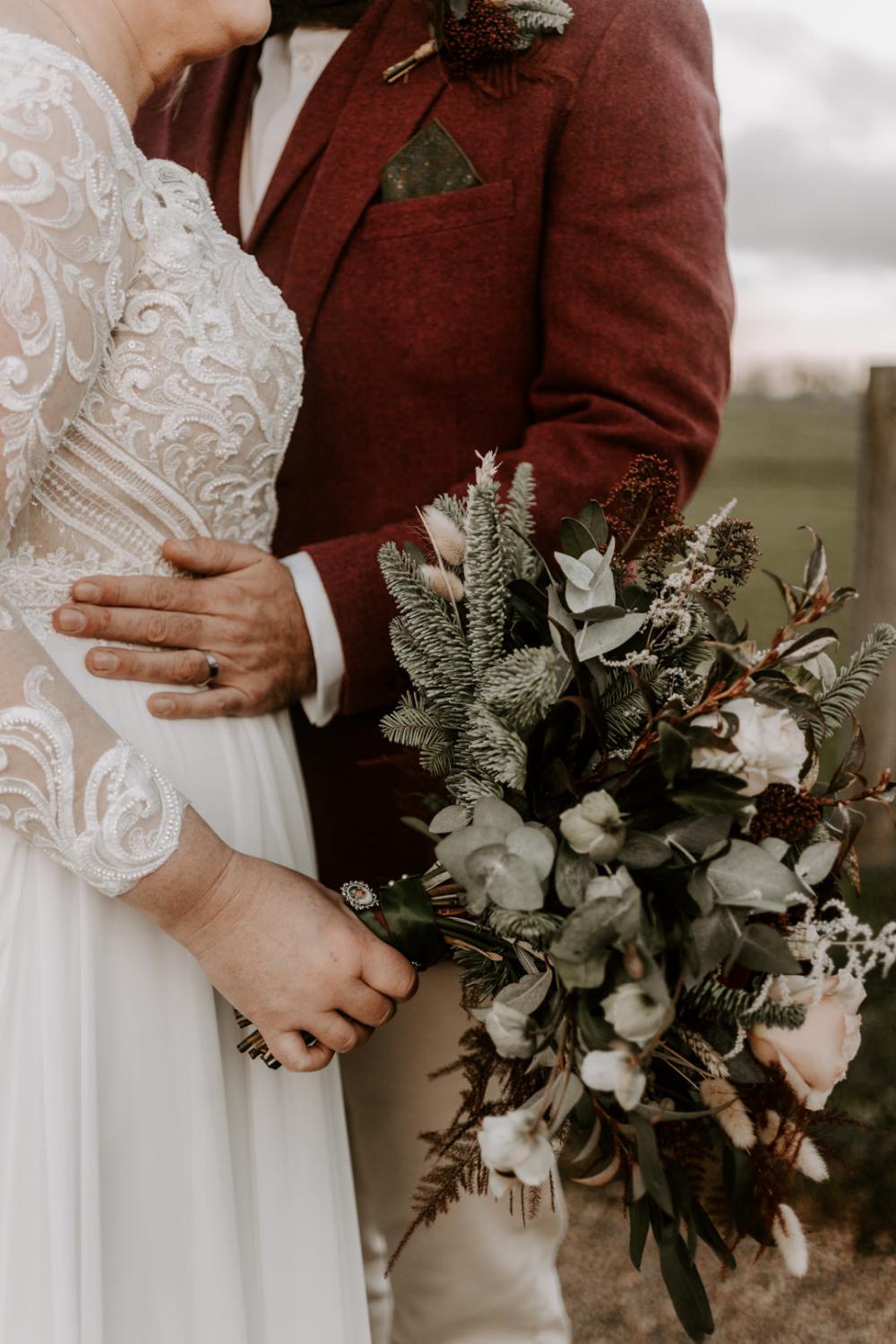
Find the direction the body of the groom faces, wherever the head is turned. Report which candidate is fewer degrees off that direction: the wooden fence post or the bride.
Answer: the bride

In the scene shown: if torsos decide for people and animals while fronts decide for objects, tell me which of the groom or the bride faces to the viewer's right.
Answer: the bride

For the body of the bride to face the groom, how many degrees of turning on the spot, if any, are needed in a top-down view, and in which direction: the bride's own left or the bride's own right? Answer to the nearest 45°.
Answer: approximately 45° to the bride's own left

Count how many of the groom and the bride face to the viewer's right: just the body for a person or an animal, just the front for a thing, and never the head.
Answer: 1

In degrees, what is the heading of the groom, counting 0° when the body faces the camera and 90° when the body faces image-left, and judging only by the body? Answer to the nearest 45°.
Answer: approximately 45°

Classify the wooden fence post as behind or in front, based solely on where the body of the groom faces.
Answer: behind

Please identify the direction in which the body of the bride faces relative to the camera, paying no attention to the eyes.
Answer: to the viewer's right
